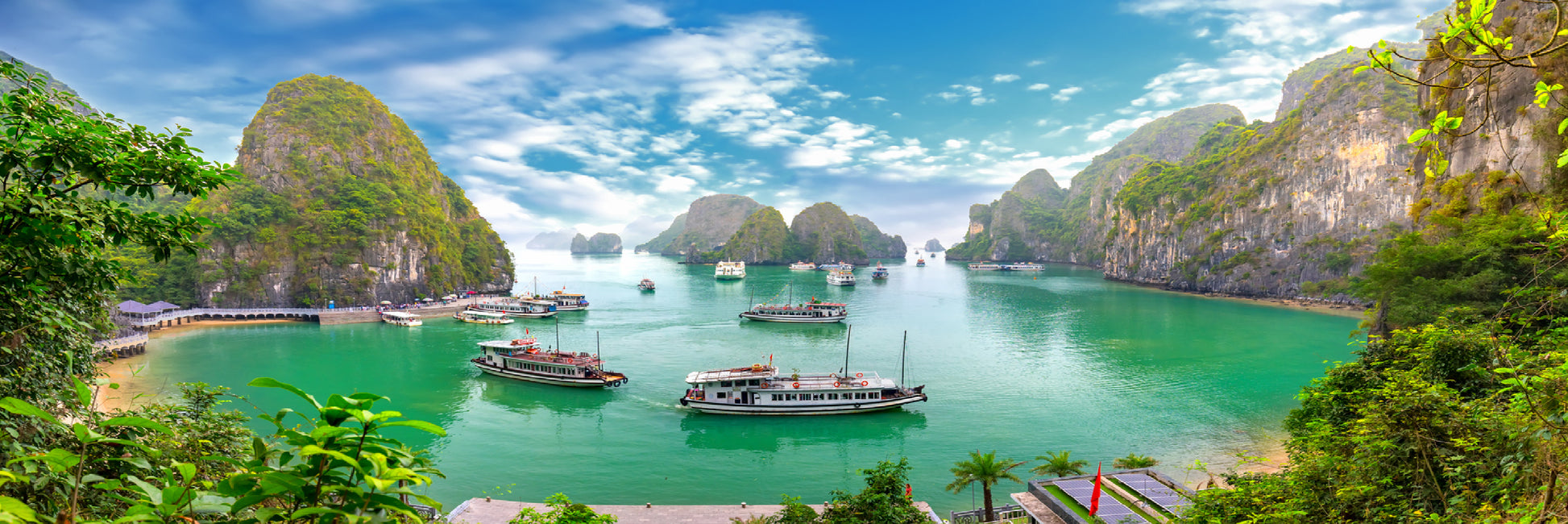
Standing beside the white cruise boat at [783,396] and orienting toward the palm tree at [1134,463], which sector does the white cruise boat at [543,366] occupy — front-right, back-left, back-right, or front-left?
back-right

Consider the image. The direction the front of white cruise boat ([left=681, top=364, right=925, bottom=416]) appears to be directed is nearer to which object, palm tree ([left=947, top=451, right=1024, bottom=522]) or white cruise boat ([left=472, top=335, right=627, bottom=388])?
the palm tree

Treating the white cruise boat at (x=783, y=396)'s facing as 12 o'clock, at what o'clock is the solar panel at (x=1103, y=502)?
The solar panel is roughly at 2 o'clock from the white cruise boat.

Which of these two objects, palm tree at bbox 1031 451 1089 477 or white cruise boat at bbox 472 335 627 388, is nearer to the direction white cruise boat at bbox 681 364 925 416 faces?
the palm tree

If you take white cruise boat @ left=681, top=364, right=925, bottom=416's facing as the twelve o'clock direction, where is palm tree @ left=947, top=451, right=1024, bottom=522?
The palm tree is roughly at 2 o'clock from the white cruise boat.

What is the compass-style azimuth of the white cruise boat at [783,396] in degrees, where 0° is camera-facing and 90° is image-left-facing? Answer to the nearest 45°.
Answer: approximately 270°

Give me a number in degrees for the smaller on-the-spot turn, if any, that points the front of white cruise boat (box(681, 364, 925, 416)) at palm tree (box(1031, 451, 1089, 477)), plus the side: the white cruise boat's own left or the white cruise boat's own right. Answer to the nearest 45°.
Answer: approximately 45° to the white cruise boat's own right

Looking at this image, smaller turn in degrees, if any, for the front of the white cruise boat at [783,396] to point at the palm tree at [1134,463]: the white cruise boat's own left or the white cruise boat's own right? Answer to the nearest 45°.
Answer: approximately 45° to the white cruise boat's own right

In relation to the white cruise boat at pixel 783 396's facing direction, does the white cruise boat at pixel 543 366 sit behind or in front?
behind
